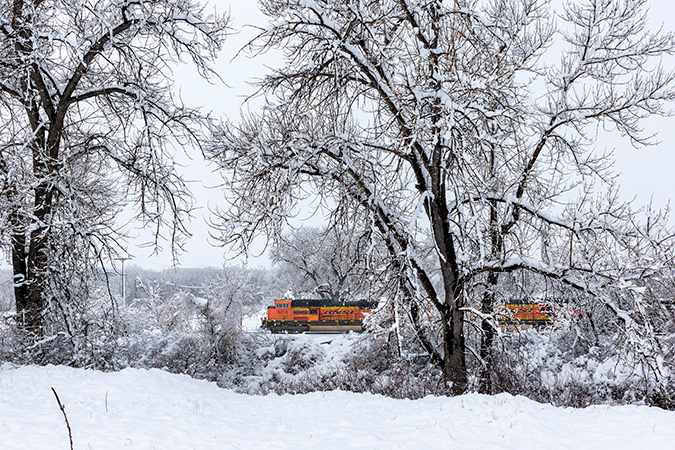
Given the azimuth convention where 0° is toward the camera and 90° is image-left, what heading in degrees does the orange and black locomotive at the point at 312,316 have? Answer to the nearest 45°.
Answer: approximately 90°
